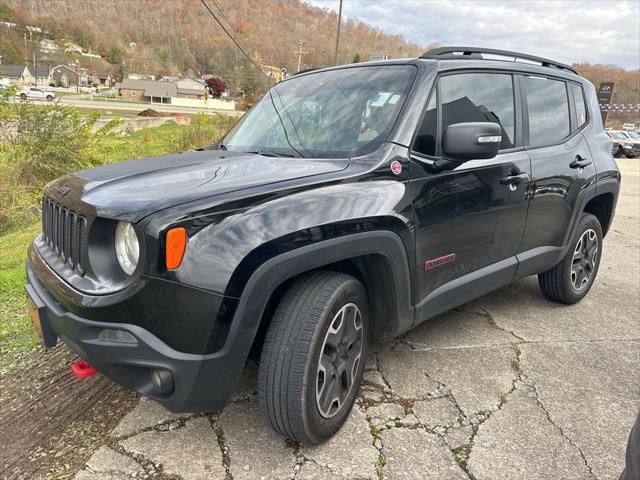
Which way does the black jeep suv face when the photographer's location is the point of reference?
facing the viewer and to the left of the viewer

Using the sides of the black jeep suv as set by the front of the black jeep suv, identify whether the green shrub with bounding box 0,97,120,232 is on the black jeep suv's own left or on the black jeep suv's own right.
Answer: on the black jeep suv's own right
